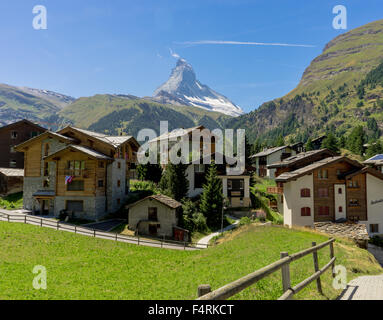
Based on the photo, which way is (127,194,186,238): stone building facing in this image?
toward the camera

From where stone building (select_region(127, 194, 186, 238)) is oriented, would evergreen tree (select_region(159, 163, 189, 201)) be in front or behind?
behind

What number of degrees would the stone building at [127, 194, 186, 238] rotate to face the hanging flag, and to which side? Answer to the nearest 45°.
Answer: approximately 90° to its right

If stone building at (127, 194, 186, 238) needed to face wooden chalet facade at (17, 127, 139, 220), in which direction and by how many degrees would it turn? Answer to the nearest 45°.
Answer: approximately 135° to its right

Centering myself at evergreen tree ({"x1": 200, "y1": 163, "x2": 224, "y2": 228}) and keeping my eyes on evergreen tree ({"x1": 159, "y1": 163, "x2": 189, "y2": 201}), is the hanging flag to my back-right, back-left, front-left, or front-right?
front-left

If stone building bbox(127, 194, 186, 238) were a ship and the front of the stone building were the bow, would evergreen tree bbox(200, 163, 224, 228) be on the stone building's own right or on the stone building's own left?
on the stone building's own left
